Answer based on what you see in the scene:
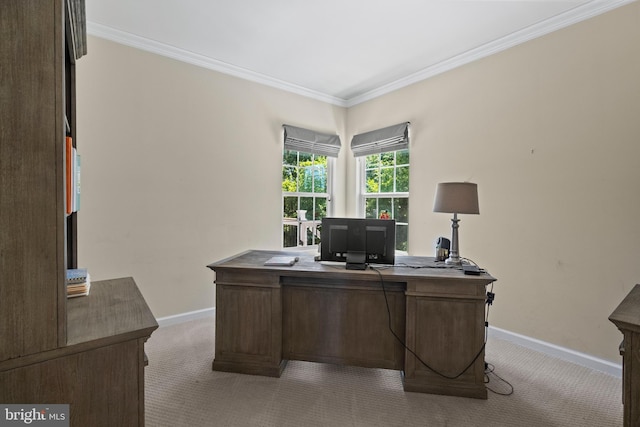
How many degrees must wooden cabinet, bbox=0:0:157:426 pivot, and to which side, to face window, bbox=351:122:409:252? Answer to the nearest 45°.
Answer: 0° — it already faces it

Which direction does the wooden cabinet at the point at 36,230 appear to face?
to the viewer's right

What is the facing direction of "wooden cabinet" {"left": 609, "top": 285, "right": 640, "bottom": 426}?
to the viewer's left

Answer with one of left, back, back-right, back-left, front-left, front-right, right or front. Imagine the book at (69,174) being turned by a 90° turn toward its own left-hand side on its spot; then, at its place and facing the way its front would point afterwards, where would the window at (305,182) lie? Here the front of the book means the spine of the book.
front-right

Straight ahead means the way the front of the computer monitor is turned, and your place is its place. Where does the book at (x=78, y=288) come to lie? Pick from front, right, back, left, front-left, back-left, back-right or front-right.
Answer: back-left

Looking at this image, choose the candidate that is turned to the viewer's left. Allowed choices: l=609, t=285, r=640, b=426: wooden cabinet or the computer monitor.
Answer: the wooden cabinet

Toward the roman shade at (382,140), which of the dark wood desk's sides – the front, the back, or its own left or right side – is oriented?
front

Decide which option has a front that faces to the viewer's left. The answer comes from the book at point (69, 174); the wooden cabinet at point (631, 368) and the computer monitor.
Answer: the wooden cabinet

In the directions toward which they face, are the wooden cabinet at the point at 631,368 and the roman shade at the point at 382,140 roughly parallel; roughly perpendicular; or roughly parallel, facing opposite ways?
roughly perpendicular

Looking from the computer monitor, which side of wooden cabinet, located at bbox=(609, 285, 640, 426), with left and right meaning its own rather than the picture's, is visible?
front

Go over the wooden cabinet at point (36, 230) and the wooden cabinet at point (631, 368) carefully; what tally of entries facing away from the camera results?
0

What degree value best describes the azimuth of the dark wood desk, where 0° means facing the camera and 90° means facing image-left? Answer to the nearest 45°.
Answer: approximately 180°

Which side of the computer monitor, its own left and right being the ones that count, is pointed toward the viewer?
back
